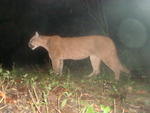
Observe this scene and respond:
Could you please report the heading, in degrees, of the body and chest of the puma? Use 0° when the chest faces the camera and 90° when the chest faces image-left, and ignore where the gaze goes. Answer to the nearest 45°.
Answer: approximately 90°
